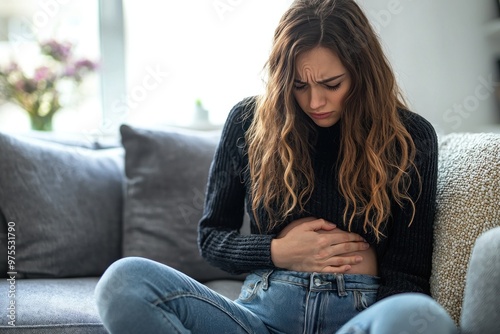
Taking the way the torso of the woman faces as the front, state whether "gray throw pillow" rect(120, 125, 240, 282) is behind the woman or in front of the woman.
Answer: behind

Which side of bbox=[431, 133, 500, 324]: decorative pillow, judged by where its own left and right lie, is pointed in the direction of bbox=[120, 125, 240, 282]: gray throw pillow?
right

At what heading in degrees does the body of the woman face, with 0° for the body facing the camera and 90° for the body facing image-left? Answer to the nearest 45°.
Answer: approximately 0°

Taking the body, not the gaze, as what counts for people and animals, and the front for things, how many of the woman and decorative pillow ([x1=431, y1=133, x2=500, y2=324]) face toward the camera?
2

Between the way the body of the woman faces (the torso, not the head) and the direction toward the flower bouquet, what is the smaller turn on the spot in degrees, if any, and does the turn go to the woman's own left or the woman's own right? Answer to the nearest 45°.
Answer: approximately 135° to the woman's own right

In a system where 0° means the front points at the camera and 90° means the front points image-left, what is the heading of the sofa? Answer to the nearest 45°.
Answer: approximately 0°
